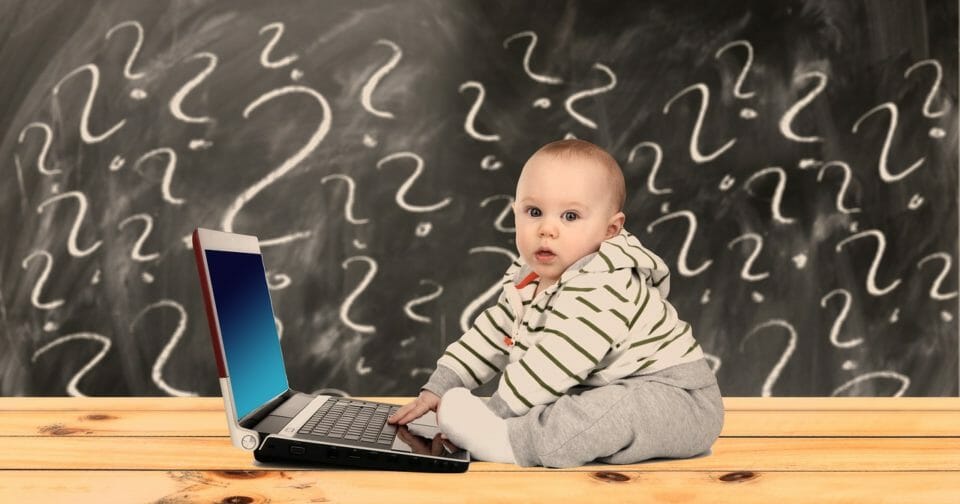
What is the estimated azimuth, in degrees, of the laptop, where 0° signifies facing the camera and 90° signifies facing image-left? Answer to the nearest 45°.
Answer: approximately 270°
